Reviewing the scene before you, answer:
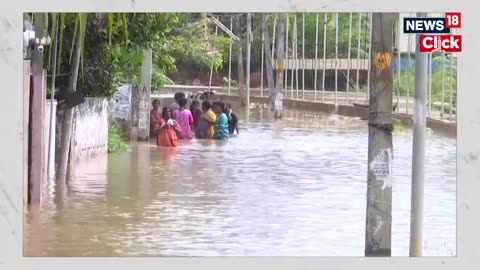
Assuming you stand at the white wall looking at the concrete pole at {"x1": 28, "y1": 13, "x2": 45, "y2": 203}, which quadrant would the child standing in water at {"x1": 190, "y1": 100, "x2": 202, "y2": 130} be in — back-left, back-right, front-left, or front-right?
back-left

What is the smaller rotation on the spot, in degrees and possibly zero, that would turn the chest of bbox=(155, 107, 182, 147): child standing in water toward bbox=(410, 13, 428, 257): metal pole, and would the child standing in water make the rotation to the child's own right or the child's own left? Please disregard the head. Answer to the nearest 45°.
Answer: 0° — they already face it

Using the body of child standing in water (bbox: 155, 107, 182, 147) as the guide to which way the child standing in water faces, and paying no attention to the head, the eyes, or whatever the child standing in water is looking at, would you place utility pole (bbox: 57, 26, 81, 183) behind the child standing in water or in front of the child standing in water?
in front

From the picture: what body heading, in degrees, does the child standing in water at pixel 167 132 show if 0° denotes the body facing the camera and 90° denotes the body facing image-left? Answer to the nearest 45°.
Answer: approximately 0°

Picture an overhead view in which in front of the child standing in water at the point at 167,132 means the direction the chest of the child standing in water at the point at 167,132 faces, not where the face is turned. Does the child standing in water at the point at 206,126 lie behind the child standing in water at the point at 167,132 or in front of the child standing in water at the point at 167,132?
behind

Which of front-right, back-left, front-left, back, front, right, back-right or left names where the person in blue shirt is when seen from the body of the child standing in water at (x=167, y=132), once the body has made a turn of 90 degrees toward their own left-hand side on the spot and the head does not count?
front-left

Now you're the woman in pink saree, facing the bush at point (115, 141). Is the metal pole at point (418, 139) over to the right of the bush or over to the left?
left

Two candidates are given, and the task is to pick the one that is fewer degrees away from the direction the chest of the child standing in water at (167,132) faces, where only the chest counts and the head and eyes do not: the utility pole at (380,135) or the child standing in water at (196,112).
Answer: the utility pole

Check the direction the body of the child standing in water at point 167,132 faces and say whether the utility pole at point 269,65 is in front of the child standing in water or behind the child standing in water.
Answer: behind
